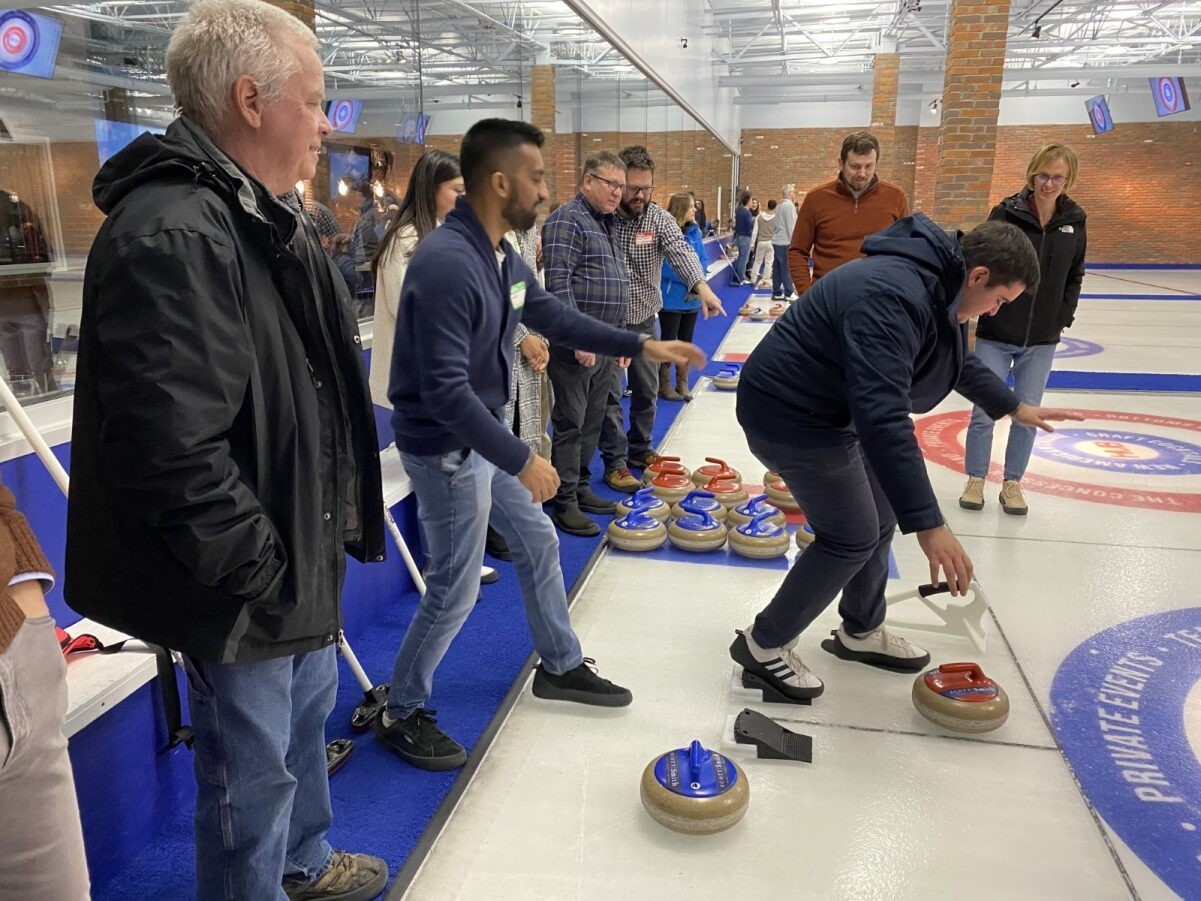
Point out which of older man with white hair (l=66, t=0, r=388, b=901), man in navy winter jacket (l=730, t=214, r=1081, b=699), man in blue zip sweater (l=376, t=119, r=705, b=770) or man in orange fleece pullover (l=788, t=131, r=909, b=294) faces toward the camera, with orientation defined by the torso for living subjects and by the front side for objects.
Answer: the man in orange fleece pullover

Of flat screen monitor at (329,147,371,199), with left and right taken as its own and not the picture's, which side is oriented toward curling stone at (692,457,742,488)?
front

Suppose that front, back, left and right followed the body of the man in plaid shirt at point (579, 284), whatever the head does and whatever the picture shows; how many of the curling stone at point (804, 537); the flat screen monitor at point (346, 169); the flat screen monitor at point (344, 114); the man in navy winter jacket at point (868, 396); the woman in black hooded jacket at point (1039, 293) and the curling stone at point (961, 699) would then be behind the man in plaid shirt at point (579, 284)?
2

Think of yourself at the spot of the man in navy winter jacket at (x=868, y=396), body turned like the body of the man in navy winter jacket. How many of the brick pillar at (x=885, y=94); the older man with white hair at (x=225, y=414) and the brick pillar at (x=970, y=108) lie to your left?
2

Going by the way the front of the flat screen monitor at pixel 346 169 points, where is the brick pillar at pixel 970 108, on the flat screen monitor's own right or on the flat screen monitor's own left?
on the flat screen monitor's own left

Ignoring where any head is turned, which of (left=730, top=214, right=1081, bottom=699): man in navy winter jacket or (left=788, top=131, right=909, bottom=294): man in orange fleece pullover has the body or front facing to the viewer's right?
the man in navy winter jacket

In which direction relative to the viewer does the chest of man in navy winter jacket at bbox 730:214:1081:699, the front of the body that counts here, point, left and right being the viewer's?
facing to the right of the viewer

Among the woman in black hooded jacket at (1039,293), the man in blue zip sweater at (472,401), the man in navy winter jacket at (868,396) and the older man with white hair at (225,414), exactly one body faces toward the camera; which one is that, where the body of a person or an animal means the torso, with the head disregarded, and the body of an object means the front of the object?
the woman in black hooded jacket

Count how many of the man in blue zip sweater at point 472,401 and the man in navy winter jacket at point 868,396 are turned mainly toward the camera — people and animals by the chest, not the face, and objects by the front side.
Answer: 0

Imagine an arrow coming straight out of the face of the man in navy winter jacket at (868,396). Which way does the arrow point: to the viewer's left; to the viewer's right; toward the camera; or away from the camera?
to the viewer's right

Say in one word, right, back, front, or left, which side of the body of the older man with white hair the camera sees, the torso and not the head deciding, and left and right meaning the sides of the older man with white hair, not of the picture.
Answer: right

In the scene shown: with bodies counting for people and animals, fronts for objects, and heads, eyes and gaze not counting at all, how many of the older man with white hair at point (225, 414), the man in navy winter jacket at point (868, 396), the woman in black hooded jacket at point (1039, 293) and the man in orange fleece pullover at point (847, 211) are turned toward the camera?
2

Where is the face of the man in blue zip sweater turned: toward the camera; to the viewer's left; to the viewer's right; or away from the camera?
to the viewer's right

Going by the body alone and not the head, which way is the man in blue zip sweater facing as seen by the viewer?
to the viewer's right

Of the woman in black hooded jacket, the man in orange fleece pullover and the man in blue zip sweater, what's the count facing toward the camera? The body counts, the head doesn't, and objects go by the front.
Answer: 2

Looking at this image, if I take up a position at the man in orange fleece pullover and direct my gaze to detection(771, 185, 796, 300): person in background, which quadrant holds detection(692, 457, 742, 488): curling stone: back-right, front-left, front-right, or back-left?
back-left
